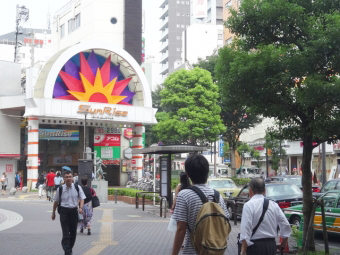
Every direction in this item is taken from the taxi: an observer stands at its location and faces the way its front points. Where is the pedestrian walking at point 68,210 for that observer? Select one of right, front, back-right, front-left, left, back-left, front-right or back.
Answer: front-left

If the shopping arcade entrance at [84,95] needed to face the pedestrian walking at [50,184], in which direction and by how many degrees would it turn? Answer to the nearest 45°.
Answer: approximately 45° to its right

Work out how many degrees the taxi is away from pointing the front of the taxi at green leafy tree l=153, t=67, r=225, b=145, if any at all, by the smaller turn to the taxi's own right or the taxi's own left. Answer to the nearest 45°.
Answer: approximately 90° to the taxi's own right

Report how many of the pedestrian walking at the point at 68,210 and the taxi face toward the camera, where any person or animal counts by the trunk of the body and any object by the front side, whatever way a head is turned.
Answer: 1

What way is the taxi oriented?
to the viewer's left

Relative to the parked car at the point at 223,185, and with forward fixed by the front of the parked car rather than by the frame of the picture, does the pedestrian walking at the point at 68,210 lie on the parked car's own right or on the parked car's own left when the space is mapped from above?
on the parked car's own right

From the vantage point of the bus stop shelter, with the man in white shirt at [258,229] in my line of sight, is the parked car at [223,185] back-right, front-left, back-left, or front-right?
back-left

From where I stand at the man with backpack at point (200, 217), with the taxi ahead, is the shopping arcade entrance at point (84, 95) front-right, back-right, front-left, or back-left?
front-left

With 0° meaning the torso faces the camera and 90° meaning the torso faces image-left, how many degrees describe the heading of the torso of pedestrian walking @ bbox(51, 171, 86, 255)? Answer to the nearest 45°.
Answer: approximately 0°

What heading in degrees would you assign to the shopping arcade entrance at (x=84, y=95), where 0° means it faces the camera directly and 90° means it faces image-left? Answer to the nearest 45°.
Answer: approximately 315°

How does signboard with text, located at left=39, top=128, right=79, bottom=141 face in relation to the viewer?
toward the camera

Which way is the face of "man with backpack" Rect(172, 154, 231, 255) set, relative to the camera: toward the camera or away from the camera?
away from the camera

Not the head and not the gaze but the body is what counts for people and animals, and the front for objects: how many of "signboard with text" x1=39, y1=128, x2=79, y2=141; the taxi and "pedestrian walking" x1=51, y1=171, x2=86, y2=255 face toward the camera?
2
